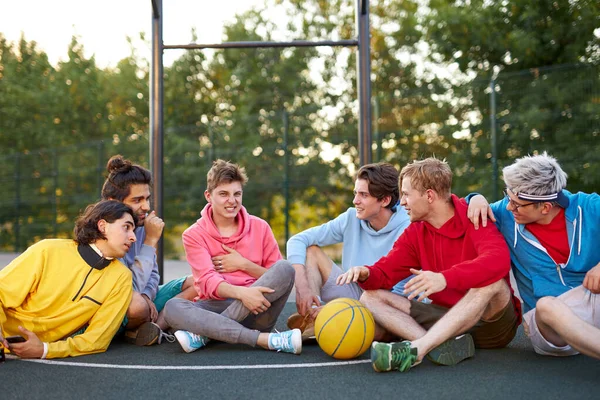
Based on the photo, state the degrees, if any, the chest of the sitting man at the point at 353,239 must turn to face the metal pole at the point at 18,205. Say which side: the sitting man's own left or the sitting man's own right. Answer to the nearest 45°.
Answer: approximately 90° to the sitting man's own right

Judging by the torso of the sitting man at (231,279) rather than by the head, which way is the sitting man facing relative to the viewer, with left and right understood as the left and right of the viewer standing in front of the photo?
facing the viewer

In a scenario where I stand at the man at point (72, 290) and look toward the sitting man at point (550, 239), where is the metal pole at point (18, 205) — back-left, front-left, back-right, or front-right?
back-left

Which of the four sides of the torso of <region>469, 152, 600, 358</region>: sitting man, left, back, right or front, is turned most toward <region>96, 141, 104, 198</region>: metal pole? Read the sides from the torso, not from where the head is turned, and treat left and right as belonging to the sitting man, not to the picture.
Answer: right

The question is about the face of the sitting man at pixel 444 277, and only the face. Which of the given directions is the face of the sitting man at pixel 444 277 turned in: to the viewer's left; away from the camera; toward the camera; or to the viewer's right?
to the viewer's left

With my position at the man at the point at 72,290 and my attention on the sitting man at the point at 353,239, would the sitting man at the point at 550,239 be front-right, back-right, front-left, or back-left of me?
front-right

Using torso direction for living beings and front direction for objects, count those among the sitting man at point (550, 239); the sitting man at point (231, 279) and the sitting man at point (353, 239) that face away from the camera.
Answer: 0

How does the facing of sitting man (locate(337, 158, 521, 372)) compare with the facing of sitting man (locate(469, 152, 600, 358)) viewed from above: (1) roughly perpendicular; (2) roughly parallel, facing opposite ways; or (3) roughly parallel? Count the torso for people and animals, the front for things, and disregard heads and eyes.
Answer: roughly parallel

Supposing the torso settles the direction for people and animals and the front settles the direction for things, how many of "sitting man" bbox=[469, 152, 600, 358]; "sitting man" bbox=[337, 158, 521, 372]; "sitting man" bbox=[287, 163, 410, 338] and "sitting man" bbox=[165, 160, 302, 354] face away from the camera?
0

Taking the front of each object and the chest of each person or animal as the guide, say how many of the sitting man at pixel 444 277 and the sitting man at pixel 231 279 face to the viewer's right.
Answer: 0

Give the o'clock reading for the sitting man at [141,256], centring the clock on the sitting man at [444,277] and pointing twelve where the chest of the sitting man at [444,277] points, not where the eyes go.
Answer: the sitting man at [141,256] is roughly at 2 o'clock from the sitting man at [444,277].

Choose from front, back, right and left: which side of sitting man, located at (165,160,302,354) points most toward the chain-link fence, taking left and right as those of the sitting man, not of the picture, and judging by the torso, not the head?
back

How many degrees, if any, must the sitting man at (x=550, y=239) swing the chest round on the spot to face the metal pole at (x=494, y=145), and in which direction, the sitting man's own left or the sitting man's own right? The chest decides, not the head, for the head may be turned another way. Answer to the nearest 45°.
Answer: approximately 135° to the sitting man's own right
